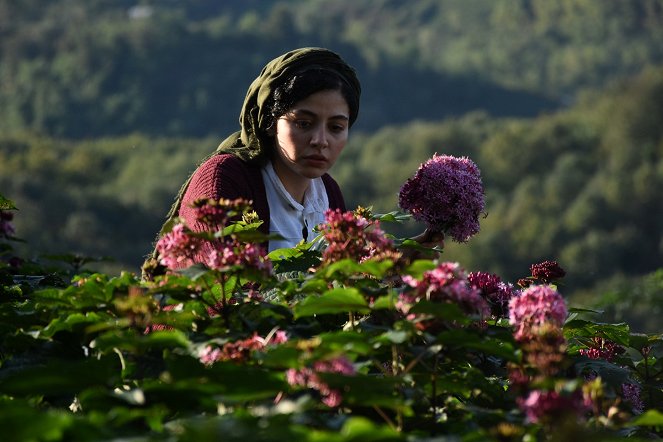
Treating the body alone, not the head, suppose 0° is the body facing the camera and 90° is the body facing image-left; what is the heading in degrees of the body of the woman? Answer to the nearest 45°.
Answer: approximately 315°
